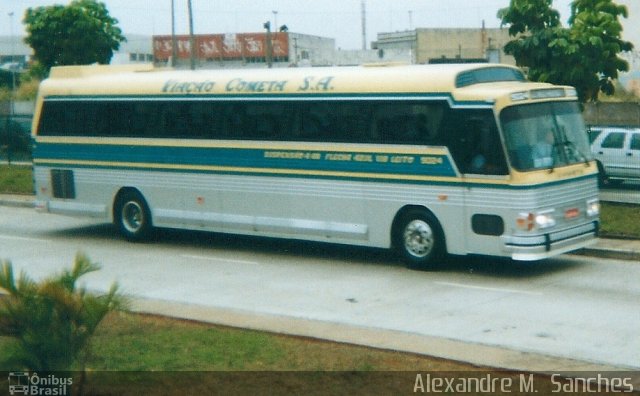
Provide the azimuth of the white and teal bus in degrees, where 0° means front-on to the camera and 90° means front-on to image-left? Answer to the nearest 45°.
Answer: approximately 315°

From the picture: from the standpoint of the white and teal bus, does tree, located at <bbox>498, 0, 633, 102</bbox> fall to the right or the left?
on its left

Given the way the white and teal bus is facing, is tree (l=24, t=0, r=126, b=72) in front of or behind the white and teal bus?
behind

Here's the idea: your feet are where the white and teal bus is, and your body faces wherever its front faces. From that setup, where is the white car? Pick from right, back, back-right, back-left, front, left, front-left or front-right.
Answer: left

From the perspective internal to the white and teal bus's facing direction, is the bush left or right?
on its right
